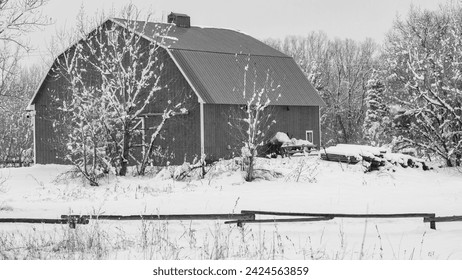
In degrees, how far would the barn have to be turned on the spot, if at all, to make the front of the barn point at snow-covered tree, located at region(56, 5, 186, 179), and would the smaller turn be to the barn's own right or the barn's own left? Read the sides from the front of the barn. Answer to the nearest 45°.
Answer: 0° — it already faces it

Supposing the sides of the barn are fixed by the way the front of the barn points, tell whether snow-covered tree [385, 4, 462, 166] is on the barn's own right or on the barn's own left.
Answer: on the barn's own left

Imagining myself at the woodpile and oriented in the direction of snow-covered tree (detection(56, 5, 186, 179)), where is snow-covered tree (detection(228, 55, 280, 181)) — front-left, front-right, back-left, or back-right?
front-left

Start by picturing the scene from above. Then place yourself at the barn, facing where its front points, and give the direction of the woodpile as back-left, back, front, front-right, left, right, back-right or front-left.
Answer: left

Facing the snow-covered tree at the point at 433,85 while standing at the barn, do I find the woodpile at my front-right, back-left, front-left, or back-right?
front-right
